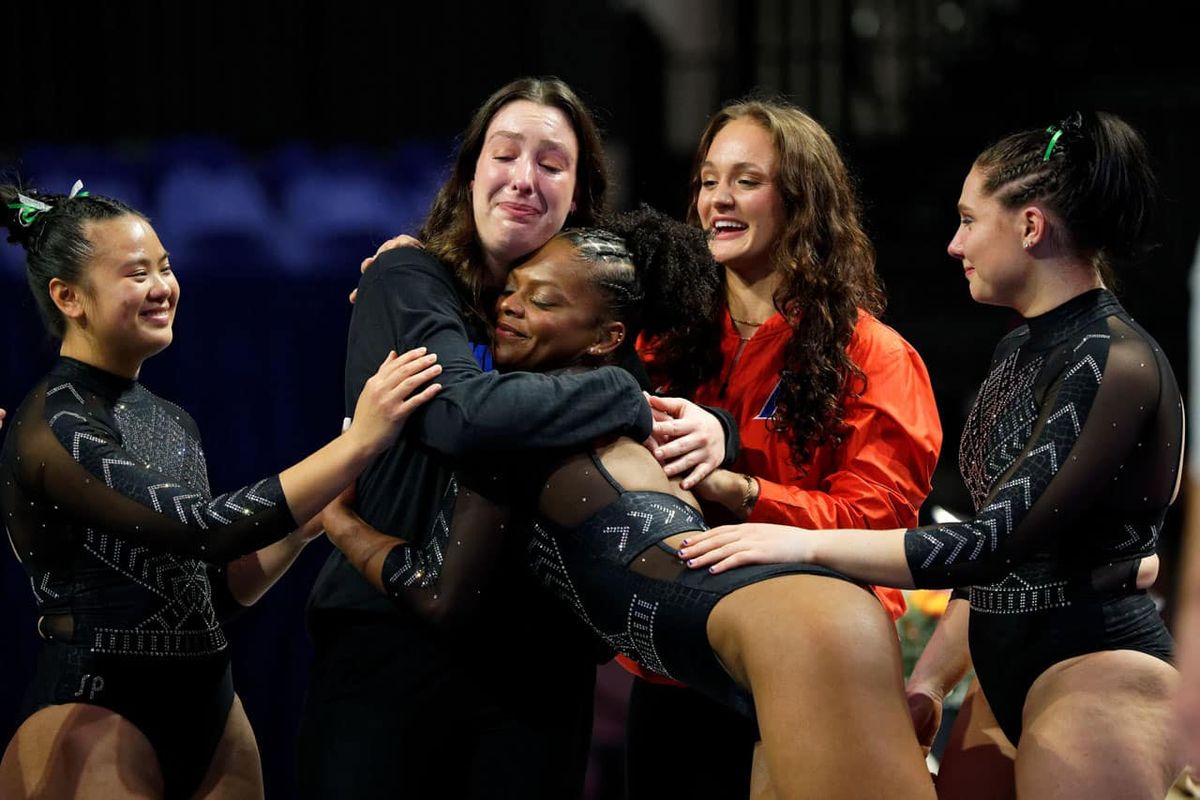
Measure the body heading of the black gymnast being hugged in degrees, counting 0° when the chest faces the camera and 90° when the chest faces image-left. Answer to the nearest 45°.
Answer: approximately 90°

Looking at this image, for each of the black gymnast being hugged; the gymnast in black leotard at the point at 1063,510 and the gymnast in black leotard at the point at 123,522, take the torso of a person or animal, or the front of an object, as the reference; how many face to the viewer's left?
2

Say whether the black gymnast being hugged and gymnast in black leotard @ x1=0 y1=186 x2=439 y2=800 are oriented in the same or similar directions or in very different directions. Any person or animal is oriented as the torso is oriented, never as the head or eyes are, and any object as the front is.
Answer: very different directions

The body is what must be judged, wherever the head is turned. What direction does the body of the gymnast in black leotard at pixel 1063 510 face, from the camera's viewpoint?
to the viewer's left

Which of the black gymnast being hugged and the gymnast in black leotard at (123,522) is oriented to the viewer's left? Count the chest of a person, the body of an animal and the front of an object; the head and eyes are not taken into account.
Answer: the black gymnast being hugged

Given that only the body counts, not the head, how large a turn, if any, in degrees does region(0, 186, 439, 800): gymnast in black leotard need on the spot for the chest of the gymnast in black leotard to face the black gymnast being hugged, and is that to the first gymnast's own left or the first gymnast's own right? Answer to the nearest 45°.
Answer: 0° — they already face them

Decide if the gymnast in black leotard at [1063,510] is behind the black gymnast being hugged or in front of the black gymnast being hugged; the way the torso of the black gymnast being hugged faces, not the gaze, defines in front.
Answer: behind

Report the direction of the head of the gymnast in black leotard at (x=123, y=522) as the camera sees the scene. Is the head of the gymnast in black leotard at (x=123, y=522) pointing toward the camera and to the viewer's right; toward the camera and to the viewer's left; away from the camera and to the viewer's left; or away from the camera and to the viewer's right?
toward the camera and to the viewer's right

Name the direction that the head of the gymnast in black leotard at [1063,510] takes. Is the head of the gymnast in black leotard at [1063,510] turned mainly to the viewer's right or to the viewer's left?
to the viewer's left
